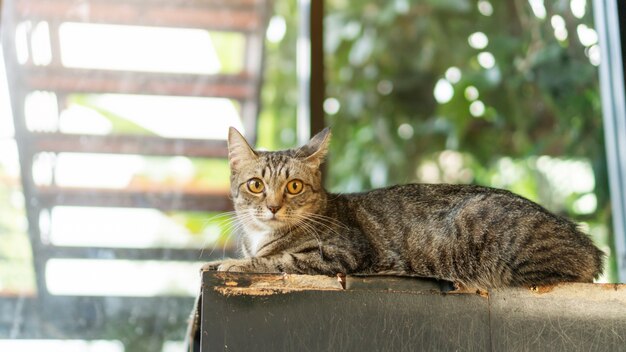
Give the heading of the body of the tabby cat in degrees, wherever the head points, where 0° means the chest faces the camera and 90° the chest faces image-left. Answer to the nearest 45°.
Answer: approximately 90°

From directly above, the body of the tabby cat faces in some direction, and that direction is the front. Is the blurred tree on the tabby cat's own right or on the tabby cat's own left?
on the tabby cat's own right
